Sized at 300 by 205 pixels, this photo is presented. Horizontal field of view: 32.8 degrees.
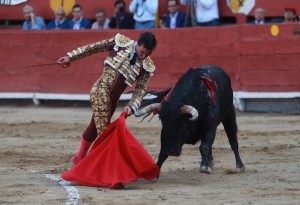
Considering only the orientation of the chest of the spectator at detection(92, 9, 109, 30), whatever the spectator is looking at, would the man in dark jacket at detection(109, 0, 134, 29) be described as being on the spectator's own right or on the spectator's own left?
on the spectator's own left

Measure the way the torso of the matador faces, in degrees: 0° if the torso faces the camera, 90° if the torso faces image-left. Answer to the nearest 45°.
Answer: approximately 315°

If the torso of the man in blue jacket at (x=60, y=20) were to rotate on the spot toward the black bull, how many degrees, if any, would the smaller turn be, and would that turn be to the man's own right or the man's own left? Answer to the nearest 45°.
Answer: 0° — they already face it

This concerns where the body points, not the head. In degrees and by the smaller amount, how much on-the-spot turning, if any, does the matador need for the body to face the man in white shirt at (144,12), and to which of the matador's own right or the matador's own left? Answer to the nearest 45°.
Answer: approximately 135° to the matador's own left

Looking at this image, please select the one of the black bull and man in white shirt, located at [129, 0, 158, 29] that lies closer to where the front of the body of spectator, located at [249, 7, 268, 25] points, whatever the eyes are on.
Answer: the black bull

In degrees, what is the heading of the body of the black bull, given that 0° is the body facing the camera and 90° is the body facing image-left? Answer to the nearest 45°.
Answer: approximately 45°

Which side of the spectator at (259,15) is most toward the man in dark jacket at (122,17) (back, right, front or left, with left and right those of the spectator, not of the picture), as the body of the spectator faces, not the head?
right
